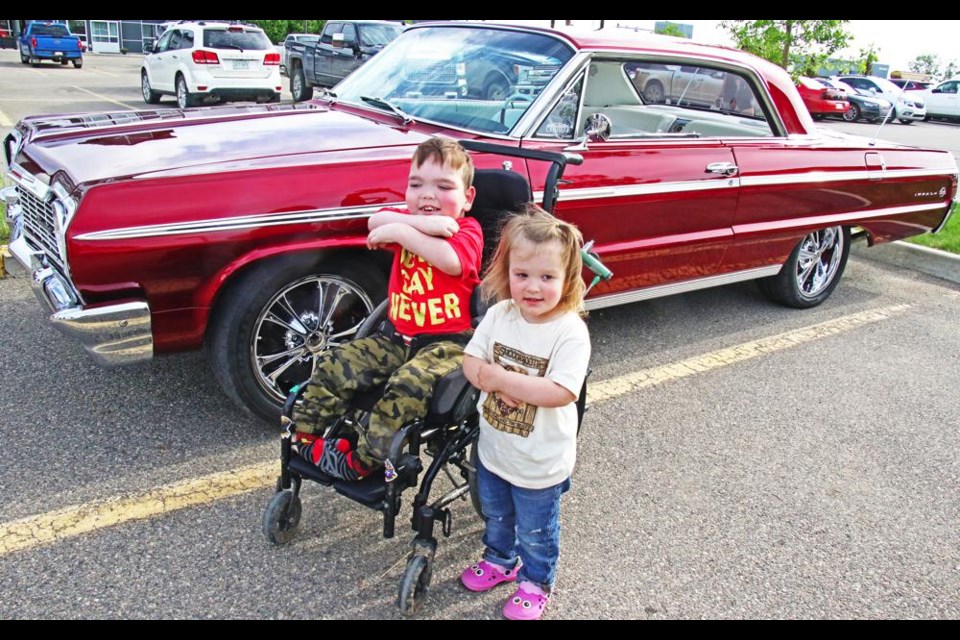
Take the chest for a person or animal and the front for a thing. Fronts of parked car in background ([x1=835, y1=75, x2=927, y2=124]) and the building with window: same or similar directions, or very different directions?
same or similar directions

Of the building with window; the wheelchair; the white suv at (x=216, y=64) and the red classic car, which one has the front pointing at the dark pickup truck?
the building with window

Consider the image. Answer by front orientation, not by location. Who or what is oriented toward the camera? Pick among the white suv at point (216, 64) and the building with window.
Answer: the building with window

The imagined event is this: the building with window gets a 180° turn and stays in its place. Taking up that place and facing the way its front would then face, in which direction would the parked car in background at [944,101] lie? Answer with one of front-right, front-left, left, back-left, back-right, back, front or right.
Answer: back-right

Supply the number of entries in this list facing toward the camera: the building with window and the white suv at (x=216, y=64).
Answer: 1

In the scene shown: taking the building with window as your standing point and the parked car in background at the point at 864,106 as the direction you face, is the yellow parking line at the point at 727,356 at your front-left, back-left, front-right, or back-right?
front-right

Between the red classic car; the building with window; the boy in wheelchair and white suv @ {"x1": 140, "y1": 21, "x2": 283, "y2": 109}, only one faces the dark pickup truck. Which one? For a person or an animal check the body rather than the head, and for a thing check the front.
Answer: the building with window

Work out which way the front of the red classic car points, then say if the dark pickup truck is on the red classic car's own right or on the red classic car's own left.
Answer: on the red classic car's own right

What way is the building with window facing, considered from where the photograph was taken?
facing the viewer

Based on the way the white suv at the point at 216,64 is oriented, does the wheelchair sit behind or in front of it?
behind

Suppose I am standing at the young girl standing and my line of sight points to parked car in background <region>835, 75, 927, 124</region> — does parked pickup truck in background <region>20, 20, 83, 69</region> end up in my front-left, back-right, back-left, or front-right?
front-left

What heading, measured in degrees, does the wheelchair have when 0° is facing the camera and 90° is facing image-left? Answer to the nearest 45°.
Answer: approximately 45°

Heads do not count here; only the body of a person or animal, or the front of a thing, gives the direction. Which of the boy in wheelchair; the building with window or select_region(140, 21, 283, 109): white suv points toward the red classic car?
the building with window
